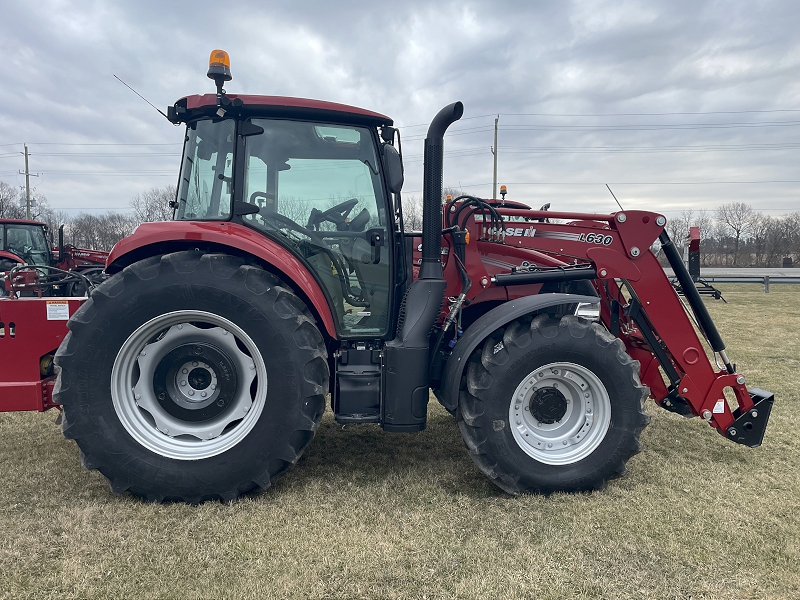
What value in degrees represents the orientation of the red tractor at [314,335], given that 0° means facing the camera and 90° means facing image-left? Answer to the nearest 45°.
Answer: approximately 270°

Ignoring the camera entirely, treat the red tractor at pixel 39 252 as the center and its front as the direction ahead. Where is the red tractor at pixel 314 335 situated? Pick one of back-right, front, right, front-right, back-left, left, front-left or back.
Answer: right

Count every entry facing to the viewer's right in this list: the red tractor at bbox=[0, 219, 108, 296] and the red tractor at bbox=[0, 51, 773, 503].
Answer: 2

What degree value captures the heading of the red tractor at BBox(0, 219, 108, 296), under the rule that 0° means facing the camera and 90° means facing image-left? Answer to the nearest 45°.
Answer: approximately 270°
